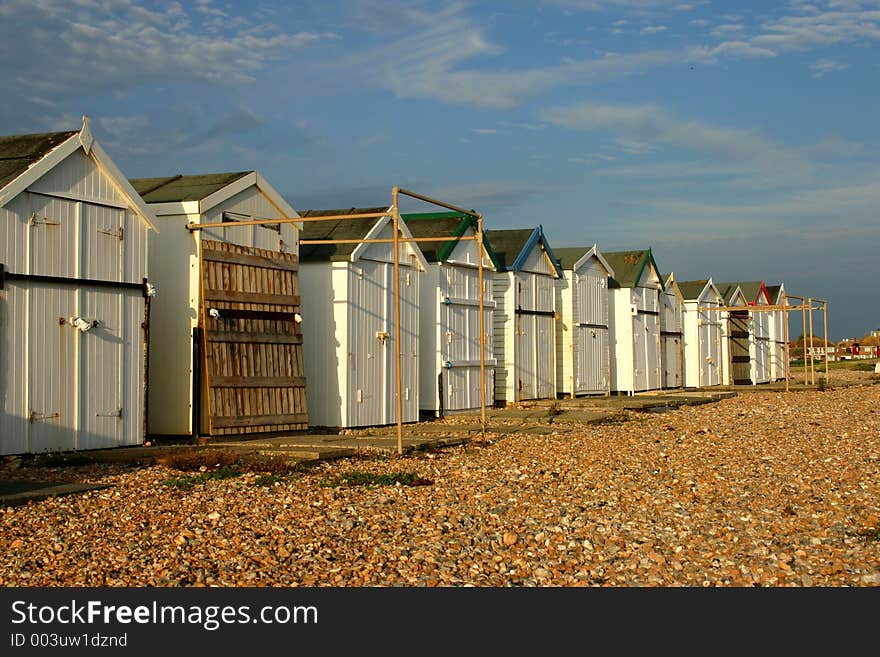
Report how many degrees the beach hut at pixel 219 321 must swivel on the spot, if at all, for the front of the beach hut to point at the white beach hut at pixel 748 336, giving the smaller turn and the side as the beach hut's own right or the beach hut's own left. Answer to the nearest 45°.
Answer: approximately 90° to the beach hut's own left

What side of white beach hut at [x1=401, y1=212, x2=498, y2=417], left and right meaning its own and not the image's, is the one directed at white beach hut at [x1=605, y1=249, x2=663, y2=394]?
left

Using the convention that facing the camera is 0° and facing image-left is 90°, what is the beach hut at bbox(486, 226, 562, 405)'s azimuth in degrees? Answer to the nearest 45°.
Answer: approximately 315°

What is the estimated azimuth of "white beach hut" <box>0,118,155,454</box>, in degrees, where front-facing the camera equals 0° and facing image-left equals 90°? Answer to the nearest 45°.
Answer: approximately 315°

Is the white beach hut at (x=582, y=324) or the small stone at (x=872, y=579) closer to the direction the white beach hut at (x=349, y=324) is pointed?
the small stone

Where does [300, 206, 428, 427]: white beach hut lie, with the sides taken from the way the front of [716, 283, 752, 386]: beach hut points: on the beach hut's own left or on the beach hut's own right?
on the beach hut's own right

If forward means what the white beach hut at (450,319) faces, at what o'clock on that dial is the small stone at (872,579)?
The small stone is roughly at 1 o'clock from the white beach hut.

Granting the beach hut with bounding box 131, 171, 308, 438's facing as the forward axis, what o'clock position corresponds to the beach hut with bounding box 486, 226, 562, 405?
the beach hut with bounding box 486, 226, 562, 405 is roughly at 9 o'clock from the beach hut with bounding box 131, 171, 308, 438.

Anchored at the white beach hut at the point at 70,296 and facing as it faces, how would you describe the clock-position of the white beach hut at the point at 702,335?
the white beach hut at the point at 702,335 is roughly at 9 o'clock from the white beach hut at the point at 70,296.

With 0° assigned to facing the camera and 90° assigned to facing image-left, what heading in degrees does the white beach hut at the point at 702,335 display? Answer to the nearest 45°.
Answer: approximately 315°

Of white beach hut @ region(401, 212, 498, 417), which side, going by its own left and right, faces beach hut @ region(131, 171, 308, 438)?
right

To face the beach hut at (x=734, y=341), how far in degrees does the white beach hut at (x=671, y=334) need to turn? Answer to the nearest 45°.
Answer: approximately 135° to its left

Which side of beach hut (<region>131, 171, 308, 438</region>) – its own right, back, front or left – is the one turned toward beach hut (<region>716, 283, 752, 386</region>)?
left

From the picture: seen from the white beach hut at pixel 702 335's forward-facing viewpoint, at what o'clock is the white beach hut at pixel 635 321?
the white beach hut at pixel 635 321 is roughly at 2 o'clock from the white beach hut at pixel 702 335.
